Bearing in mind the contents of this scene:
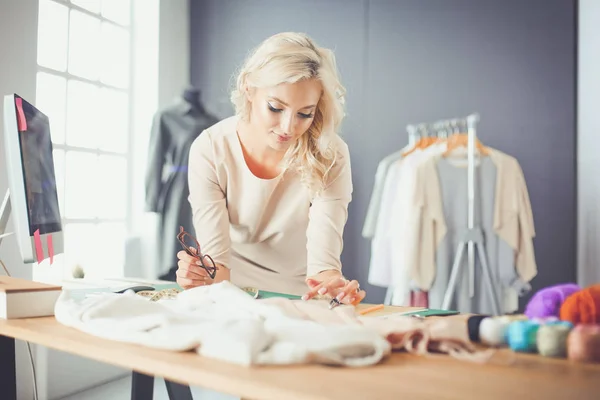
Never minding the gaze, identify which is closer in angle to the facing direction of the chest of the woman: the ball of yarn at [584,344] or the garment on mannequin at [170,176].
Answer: the ball of yarn

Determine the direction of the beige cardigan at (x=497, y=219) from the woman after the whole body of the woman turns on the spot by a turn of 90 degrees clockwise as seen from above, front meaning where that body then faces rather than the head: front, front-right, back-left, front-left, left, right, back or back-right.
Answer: back-right

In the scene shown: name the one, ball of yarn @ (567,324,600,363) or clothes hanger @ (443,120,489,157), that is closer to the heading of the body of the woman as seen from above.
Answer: the ball of yarn

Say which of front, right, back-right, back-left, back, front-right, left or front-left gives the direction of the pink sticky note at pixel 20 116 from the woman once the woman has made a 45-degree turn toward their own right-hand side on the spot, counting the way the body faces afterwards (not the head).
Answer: front

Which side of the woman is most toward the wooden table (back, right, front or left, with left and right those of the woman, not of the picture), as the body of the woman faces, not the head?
front

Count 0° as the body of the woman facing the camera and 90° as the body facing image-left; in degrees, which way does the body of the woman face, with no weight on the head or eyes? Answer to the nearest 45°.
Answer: approximately 0°

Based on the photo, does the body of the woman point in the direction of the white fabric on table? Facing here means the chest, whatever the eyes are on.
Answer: yes

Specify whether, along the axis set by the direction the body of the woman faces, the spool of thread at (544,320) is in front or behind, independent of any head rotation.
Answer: in front

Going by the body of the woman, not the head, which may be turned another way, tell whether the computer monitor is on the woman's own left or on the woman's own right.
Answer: on the woman's own right

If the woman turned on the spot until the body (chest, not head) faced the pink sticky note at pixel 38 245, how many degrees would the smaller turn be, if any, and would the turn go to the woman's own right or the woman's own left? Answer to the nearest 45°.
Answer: approximately 45° to the woman's own right

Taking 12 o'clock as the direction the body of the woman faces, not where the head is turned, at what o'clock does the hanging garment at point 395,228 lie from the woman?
The hanging garment is roughly at 7 o'clock from the woman.
